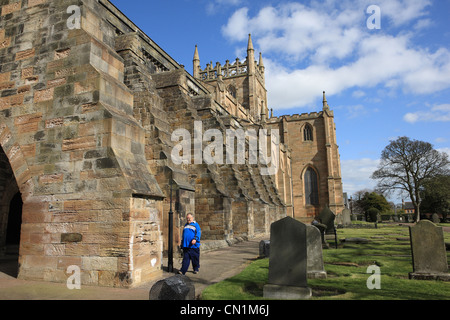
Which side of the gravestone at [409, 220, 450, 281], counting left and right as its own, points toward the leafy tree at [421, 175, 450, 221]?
back

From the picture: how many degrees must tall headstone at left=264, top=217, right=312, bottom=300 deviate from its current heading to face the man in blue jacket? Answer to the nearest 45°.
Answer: approximately 135° to its right

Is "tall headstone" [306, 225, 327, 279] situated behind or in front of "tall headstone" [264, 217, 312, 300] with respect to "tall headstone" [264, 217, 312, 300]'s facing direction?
behind

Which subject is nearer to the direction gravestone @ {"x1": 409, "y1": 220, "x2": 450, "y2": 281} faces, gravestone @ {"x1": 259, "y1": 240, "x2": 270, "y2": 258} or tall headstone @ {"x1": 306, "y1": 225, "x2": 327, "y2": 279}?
the tall headstone

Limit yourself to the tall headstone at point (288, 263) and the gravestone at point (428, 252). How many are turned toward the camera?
2

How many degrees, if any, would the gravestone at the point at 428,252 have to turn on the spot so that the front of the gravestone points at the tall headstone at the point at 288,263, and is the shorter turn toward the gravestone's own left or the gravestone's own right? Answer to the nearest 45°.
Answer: approximately 45° to the gravestone's own right

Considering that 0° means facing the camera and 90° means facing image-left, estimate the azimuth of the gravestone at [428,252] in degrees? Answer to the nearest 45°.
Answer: approximately 0°

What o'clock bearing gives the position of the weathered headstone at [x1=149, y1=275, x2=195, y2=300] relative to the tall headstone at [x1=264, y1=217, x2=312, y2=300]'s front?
The weathered headstone is roughly at 2 o'clock from the tall headstone.

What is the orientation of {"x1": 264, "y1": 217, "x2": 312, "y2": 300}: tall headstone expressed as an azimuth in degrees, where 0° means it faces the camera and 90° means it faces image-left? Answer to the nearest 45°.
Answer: approximately 0°
